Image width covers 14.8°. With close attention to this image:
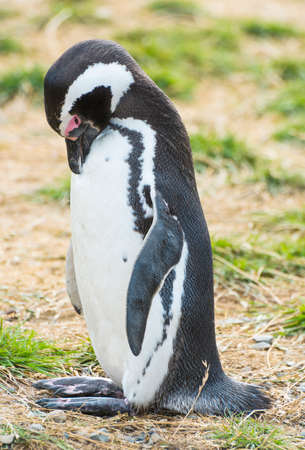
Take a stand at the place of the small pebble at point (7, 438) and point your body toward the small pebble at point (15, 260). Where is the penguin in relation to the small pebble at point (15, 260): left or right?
right

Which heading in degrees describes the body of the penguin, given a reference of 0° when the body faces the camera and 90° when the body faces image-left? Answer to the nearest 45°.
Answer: approximately 90°

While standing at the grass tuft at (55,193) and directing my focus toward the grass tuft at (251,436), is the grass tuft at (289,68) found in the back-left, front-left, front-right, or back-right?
back-left

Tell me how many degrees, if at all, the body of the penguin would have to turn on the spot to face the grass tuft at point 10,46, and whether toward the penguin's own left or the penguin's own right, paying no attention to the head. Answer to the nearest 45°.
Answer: approximately 90° to the penguin's own right
